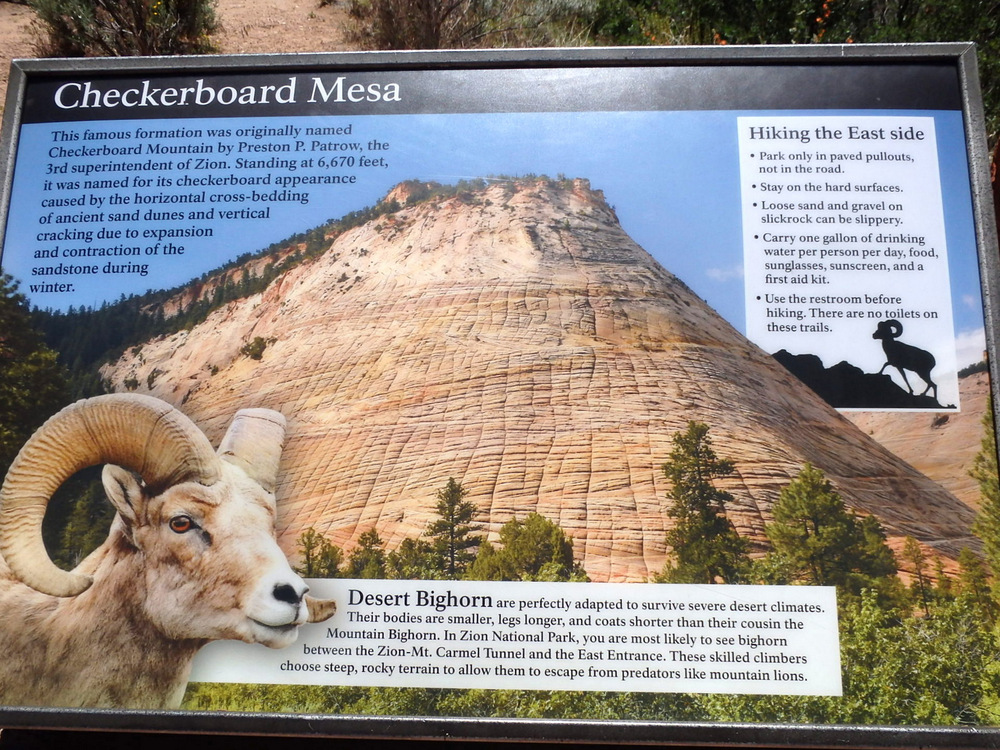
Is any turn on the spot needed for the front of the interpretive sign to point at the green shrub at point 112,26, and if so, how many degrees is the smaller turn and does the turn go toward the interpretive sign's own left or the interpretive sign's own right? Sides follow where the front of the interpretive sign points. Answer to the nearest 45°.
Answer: approximately 135° to the interpretive sign's own right

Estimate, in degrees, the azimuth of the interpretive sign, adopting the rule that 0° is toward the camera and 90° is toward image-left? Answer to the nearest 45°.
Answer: approximately 0°
